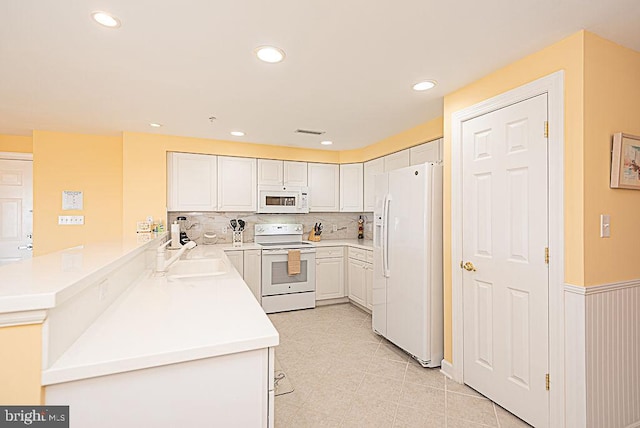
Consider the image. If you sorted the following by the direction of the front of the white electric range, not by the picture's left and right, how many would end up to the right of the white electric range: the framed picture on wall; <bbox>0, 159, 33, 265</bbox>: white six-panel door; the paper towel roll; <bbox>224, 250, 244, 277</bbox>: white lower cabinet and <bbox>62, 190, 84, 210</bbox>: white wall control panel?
4

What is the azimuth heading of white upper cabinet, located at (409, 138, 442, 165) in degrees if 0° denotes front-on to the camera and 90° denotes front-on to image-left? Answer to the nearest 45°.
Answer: approximately 45°

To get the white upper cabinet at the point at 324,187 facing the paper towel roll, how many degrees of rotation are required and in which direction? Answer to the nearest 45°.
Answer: approximately 45° to its right

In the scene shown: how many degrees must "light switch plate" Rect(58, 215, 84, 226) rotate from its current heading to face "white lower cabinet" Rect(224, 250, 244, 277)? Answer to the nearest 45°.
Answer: approximately 45° to its left

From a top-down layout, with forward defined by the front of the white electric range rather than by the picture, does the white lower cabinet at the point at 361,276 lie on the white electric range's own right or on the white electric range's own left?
on the white electric range's own left

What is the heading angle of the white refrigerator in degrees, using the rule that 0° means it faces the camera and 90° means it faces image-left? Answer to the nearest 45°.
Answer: approximately 45°

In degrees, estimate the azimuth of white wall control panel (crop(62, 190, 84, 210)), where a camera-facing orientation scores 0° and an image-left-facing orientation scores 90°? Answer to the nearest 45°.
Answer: approximately 0°

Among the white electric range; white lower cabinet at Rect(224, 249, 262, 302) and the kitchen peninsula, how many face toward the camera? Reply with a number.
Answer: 2

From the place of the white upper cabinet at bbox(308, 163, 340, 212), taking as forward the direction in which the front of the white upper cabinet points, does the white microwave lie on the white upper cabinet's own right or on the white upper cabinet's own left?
on the white upper cabinet's own right

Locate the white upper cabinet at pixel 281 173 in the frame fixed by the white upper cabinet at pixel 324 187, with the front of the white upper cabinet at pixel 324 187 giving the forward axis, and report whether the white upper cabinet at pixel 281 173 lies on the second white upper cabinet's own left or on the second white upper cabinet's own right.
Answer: on the second white upper cabinet's own right

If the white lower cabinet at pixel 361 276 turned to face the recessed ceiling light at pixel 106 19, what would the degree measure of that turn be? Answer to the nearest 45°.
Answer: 0° — it already faces it

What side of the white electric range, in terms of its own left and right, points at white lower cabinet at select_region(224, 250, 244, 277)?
right

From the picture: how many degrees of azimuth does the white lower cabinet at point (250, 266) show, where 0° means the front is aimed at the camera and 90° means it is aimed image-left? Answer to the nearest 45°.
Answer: approximately 0°
